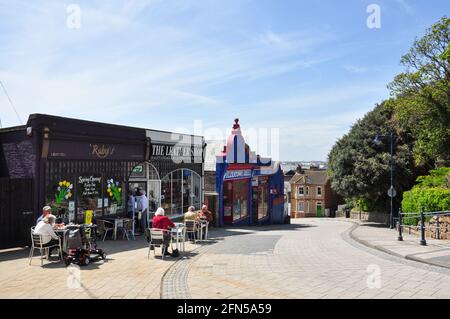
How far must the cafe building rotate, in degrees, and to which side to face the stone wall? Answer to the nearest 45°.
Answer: approximately 90° to its left

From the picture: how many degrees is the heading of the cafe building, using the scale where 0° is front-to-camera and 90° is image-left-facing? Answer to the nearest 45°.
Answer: approximately 315°

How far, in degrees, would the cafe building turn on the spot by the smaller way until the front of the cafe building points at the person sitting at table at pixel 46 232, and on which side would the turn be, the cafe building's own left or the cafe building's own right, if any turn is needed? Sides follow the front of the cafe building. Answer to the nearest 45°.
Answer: approximately 45° to the cafe building's own right

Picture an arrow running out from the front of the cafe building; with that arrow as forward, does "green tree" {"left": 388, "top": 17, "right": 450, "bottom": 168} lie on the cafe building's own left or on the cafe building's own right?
on the cafe building's own left

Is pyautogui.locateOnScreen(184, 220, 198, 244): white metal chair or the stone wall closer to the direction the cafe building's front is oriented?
the white metal chair

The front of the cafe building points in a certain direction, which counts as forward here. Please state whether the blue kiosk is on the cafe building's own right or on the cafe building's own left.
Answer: on the cafe building's own left

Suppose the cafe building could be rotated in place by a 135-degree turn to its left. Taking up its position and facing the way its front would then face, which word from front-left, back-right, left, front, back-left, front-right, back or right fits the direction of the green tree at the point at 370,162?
front-right
